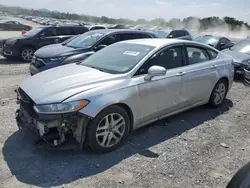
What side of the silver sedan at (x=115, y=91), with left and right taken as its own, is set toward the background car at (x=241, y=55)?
back

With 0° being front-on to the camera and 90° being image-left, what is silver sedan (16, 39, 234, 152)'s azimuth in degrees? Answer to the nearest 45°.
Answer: approximately 45°

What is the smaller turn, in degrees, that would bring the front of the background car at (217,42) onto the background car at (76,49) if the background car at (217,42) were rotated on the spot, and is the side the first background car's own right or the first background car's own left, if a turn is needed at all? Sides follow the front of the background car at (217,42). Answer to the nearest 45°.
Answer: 0° — it already faces it

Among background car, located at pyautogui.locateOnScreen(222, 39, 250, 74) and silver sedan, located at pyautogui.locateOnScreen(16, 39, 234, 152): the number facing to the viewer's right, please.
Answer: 0

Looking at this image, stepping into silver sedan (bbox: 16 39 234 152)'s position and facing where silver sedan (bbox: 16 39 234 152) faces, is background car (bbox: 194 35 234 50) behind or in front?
behind

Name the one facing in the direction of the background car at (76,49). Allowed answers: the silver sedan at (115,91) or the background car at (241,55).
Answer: the background car at (241,55)

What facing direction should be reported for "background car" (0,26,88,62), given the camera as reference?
facing the viewer and to the left of the viewer

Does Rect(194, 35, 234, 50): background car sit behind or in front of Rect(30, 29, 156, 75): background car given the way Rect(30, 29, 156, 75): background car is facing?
behind
